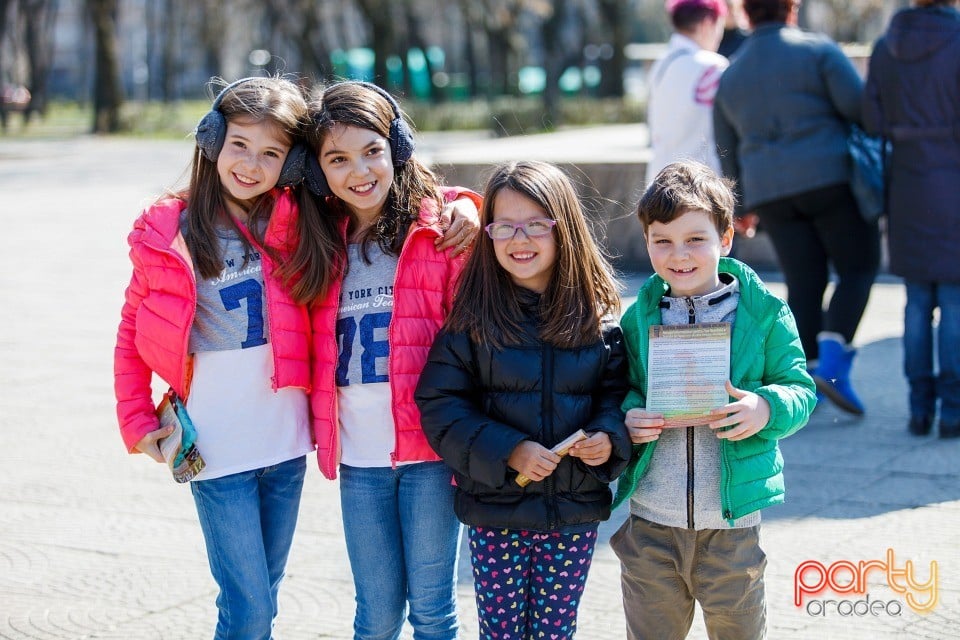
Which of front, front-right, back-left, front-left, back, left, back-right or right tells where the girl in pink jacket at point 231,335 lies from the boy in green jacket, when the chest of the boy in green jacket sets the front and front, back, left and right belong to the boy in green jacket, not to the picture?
right

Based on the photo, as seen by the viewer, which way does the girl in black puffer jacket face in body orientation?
toward the camera

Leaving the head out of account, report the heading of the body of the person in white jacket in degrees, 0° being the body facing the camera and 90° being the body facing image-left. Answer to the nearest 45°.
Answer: approximately 225°

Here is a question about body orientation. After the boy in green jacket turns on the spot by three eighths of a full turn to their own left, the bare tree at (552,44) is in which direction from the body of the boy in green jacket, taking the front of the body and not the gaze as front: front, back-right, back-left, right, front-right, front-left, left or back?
front-left

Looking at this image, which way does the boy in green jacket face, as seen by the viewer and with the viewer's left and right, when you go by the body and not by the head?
facing the viewer

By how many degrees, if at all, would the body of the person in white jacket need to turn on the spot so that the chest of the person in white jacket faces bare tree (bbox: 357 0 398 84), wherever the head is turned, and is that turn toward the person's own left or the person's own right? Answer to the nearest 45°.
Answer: approximately 45° to the person's own left

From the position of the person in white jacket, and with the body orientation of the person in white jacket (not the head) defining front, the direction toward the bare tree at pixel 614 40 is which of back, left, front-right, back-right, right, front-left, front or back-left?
front-left

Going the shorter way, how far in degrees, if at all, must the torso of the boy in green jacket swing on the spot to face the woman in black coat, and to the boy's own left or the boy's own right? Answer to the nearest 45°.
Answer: approximately 180°

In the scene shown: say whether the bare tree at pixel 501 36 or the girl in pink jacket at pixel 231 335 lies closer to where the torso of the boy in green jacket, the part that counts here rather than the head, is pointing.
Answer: the girl in pink jacket

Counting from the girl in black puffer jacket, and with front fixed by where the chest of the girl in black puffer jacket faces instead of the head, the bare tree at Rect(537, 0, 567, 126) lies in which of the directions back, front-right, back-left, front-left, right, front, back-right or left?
back

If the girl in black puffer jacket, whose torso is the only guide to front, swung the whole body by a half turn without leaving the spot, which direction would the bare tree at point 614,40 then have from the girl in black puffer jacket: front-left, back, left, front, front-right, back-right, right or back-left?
front

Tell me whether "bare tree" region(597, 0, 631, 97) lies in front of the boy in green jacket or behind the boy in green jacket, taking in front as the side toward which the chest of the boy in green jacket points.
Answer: behind

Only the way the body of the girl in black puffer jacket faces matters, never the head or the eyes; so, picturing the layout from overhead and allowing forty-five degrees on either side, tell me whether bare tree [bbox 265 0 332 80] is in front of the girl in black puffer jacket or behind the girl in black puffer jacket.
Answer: behind

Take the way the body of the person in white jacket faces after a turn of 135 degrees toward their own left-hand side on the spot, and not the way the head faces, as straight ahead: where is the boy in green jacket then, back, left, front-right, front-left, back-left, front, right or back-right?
left

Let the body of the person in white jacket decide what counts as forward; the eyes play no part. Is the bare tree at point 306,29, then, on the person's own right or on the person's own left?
on the person's own left

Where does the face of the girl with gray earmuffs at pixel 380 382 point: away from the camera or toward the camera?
toward the camera
